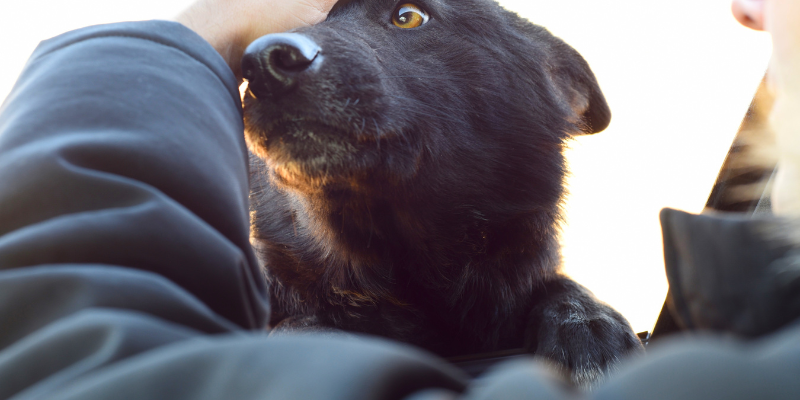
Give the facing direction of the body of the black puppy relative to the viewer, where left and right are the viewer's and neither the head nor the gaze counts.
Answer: facing the viewer and to the left of the viewer
